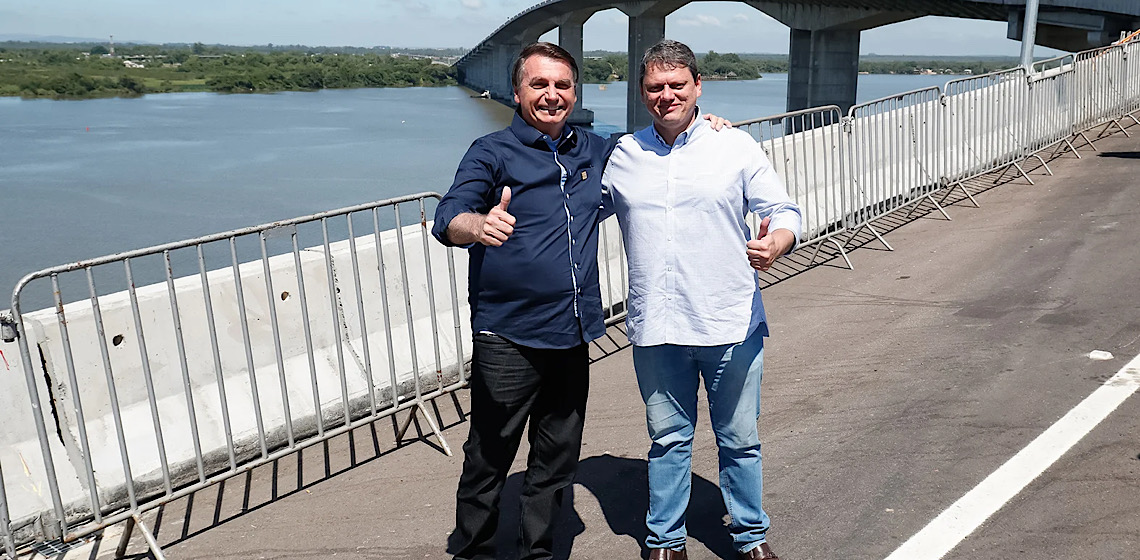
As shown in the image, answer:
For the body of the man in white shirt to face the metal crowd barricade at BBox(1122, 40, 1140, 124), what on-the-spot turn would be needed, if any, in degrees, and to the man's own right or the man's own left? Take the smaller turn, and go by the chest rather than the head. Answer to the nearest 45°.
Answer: approximately 135° to the man's own left

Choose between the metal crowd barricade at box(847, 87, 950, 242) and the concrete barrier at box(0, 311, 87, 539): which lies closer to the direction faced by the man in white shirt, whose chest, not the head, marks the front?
the concrete barrier

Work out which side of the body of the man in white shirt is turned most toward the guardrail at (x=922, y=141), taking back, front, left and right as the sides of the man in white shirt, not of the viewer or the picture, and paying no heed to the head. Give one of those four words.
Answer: back

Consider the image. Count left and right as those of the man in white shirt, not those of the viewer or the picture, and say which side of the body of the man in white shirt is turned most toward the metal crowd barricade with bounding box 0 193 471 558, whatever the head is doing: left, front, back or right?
right

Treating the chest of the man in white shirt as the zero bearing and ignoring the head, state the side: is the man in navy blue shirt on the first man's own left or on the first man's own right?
on the first man's own right

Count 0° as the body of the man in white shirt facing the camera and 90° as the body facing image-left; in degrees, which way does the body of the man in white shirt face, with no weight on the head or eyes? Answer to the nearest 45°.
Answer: approximately 0°

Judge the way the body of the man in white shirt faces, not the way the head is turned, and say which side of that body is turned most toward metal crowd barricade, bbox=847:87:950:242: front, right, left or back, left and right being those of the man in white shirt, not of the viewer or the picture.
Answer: back

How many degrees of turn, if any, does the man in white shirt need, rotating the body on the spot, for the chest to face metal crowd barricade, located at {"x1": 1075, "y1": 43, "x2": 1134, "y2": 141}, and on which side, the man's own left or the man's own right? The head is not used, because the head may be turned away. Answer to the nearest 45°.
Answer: approximately 135° to the man's own left
